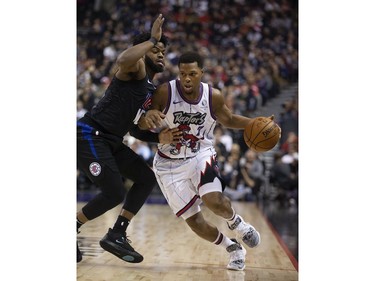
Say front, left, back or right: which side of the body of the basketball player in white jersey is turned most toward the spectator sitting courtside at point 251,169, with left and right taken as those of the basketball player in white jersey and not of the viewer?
back

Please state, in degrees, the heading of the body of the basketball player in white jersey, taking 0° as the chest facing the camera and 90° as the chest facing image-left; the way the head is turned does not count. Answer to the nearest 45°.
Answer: approximately 0°

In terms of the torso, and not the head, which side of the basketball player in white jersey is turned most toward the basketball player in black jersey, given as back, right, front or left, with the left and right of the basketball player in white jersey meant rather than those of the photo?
right
